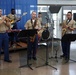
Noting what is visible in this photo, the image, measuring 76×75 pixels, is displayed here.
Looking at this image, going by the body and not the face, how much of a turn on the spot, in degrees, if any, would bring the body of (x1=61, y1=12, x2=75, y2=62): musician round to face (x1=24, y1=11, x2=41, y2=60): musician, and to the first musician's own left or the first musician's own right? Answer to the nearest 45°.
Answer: approximately 45° to the first musician's own right

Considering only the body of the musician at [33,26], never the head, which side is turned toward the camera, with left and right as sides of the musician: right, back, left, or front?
front

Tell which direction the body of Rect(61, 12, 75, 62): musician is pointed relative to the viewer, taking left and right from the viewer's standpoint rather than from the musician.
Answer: facing the viewer and to the left of the viewer

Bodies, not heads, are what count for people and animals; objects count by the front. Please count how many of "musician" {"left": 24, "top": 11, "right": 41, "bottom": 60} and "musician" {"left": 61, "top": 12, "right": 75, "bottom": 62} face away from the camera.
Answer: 0

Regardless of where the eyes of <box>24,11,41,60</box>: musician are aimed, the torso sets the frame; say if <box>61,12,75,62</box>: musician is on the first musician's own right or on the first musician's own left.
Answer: on the first musician's own left
